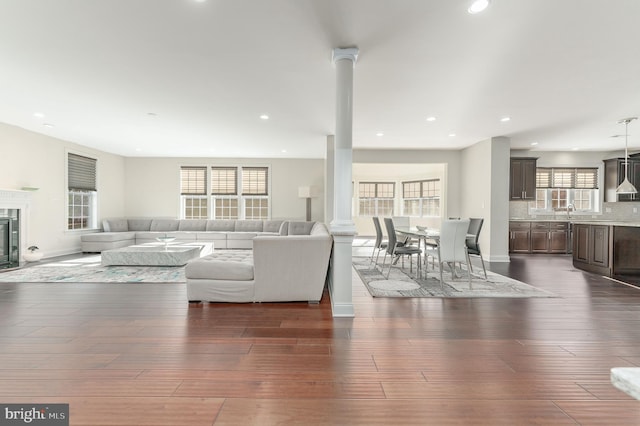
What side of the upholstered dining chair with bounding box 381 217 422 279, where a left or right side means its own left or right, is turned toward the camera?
right

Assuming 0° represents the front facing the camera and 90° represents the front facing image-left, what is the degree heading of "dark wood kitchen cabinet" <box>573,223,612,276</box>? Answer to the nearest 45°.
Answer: approximately 45°

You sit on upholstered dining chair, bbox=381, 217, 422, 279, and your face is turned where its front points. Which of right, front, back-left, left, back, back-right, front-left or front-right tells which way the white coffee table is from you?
back

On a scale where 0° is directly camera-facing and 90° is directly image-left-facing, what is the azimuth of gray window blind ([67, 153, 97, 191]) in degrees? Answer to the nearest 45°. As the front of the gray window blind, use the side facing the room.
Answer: approximately 315°

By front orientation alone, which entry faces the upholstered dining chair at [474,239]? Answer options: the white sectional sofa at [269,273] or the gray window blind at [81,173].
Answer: the gray window blind

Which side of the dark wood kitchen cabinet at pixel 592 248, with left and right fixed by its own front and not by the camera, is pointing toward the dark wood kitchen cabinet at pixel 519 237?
right

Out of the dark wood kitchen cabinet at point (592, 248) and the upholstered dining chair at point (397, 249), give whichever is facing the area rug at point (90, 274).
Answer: the dark wood kitchen cabinet

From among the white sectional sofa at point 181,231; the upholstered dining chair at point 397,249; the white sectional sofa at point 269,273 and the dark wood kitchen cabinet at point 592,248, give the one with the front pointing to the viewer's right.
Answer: the upholstered dining chair
